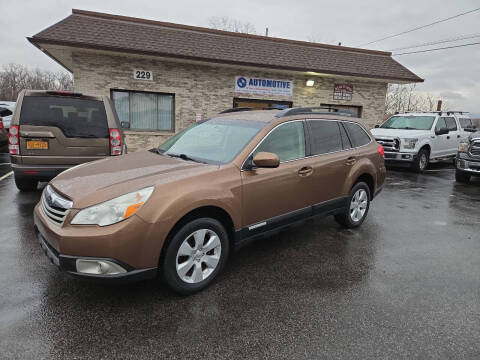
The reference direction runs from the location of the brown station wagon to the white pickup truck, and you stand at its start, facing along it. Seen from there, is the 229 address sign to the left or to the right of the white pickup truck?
left

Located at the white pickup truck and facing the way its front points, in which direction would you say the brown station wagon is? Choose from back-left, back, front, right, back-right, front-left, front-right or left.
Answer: front-left

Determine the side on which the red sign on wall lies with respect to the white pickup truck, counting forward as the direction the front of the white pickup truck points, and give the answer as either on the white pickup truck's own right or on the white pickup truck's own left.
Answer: on the white pickup truck's own right

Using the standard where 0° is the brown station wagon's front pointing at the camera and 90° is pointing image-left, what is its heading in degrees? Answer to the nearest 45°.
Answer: approximately 45°

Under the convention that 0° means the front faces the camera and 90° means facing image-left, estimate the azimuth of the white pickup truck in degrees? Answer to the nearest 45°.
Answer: approximately 45°

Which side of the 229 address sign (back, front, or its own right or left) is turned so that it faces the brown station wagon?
front

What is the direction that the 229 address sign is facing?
toward the camera

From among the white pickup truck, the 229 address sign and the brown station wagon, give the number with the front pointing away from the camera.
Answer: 0

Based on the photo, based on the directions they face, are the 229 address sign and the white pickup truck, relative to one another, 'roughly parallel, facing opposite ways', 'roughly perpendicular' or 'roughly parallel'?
roughly perpendicular

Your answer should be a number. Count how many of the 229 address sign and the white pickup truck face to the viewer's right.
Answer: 0

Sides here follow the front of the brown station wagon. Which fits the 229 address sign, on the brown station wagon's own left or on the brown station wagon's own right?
on the brown station wagon's own right

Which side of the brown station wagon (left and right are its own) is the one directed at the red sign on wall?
back
